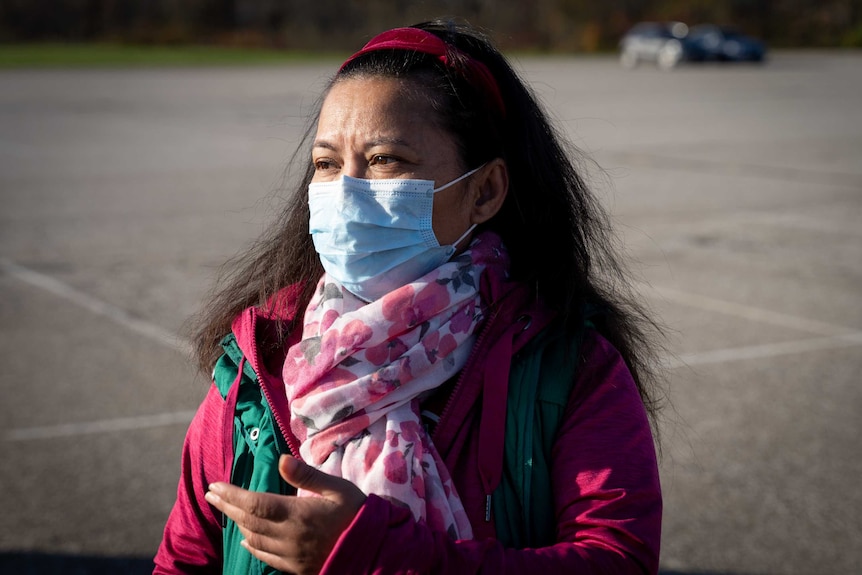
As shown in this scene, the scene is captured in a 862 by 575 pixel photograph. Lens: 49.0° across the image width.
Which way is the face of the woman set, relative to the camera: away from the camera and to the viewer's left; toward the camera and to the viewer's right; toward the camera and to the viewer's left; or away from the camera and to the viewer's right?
toward the camera and to the viewer's left

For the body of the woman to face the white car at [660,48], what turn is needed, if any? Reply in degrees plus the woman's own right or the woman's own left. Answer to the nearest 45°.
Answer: approximately 135° to the woman's own right

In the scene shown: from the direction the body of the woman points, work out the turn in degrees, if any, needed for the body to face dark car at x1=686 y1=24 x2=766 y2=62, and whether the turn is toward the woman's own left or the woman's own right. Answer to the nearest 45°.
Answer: approximately 135° to the woman's own right

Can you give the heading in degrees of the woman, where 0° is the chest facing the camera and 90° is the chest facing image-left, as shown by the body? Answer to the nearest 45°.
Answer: approximately 45°
